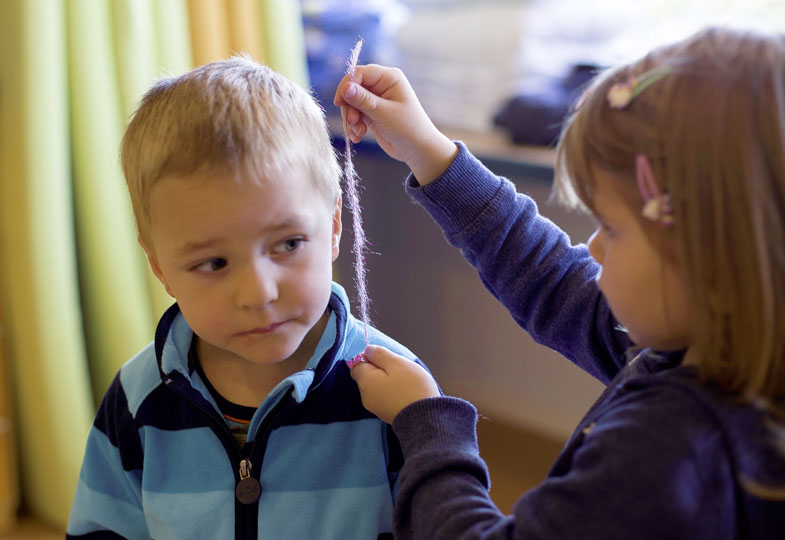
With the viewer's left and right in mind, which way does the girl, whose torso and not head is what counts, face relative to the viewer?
facing to the left of the viewer

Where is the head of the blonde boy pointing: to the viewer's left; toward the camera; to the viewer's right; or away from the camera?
toward the camera

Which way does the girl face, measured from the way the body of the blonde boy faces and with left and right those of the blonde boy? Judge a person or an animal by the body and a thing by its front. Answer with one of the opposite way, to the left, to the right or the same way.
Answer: to the right

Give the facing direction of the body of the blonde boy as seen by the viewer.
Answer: toward the camera

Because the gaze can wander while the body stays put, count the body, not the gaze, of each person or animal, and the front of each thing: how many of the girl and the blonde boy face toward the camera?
1
